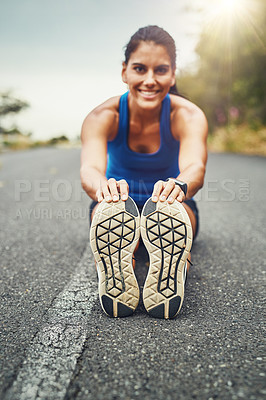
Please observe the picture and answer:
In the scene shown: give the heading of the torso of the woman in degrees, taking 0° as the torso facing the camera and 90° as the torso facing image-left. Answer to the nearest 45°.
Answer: approximately 0°
